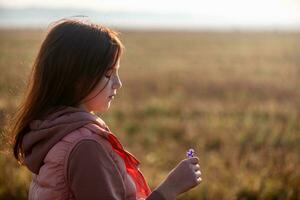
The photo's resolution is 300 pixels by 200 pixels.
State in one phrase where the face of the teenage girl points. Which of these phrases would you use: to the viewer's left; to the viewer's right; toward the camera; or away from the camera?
to the viewer's right

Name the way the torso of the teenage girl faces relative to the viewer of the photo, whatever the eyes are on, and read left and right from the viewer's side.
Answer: facing to the right of the viewer
